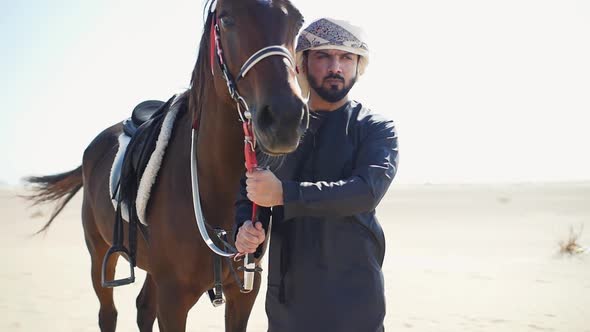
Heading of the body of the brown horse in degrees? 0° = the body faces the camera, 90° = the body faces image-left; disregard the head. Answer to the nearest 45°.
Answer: approximately 315°
